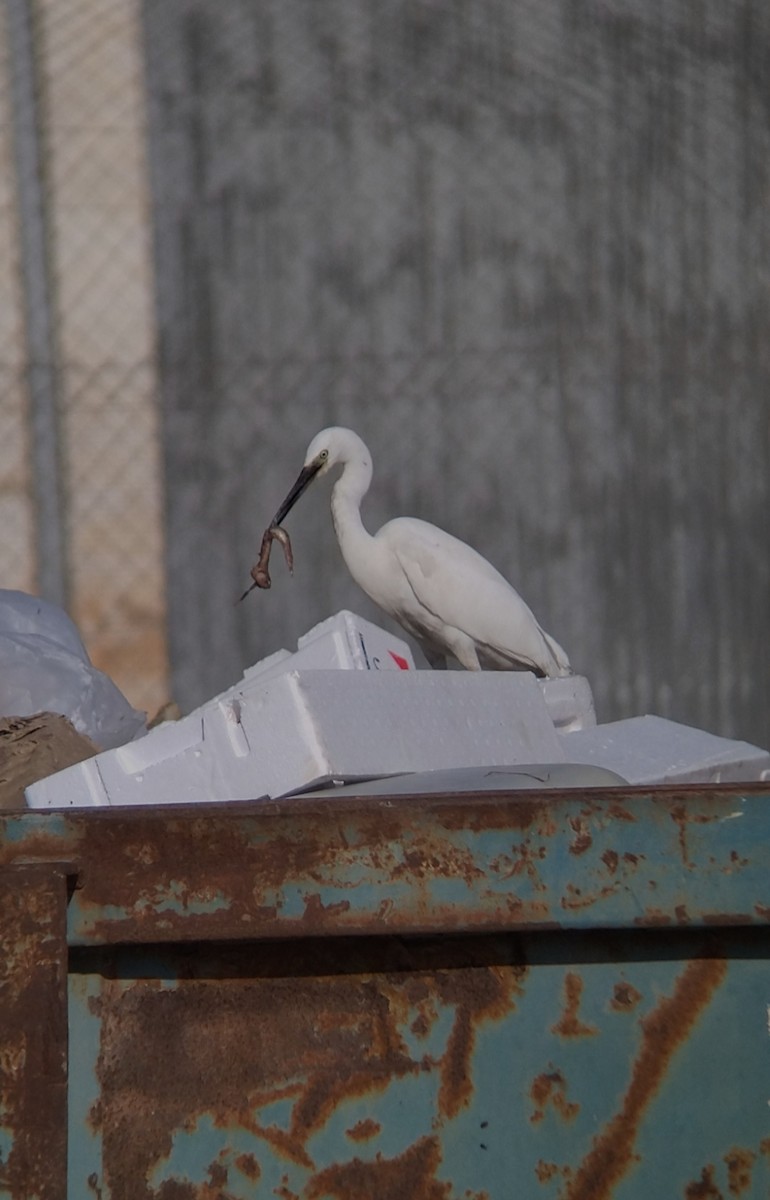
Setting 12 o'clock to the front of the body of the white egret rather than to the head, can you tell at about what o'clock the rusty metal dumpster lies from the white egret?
The rusty metal dumpster is roughly at 9 o'clock from the white egret.

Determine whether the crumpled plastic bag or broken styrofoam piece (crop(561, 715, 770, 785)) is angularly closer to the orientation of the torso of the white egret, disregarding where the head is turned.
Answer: the crumpled plastic bag

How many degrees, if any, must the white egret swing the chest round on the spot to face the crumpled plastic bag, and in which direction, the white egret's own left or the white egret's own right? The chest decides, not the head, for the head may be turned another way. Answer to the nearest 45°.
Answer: approximately 45° to the white egret's own left

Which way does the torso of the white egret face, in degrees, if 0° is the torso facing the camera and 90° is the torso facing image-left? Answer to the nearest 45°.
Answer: approximately 90°

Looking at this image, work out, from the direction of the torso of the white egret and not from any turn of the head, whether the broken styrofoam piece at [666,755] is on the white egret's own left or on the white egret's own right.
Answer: on the white egret's own left

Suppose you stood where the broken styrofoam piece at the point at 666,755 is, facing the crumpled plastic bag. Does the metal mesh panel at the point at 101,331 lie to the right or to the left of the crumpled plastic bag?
right

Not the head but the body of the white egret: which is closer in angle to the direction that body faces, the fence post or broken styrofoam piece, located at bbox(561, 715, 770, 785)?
the fence post

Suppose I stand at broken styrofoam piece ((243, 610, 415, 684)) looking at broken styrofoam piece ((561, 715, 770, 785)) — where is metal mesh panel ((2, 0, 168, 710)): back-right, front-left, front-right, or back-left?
back-left

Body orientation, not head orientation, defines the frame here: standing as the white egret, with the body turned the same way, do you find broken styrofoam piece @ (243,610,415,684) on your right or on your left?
on your left
